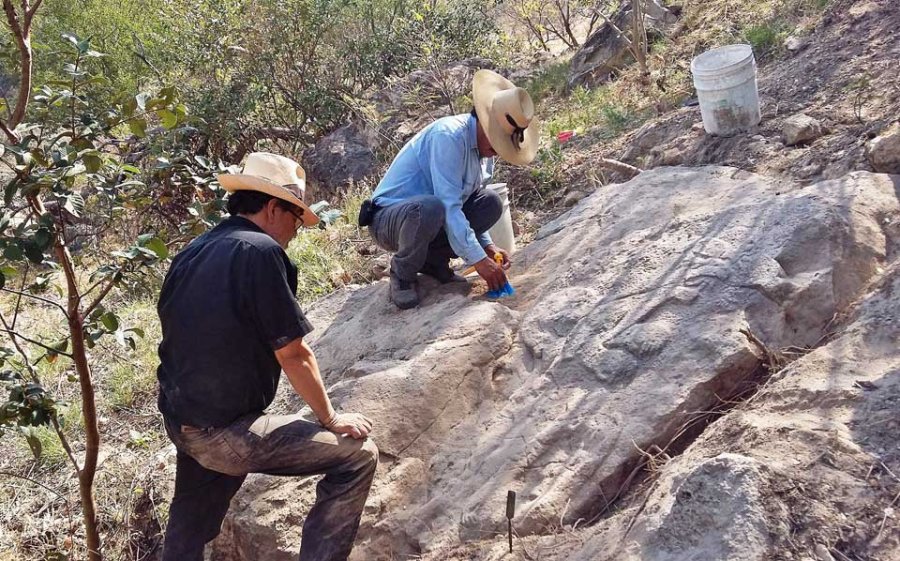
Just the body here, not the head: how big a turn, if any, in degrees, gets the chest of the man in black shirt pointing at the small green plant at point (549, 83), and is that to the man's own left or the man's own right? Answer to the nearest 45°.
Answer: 0° — they already face it

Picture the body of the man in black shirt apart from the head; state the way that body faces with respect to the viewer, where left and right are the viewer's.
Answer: facing away from the viewer and to the right of the viewer

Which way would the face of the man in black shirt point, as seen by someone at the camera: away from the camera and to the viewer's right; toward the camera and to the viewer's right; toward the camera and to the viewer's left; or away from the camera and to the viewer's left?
away from the camera and to the viewer's right

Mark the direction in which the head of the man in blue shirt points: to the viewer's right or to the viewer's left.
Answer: to the viewer's right

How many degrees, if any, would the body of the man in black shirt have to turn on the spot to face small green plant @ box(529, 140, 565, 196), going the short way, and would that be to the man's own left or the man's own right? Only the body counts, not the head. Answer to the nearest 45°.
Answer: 0° — they already face it

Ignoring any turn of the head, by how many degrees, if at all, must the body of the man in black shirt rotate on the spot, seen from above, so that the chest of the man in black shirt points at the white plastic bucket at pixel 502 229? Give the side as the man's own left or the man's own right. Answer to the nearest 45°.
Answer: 0° — they already face it

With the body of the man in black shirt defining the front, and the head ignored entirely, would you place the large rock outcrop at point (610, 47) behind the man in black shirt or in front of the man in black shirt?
in front

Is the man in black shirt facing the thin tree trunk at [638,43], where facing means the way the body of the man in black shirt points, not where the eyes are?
yes

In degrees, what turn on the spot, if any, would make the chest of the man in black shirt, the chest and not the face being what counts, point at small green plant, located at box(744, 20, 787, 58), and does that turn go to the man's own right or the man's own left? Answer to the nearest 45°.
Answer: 0° — they already face it

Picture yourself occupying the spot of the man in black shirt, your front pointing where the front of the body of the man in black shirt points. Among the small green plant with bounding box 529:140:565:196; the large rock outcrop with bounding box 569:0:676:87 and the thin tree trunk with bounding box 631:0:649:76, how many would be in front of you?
3
